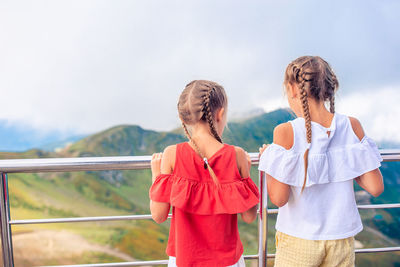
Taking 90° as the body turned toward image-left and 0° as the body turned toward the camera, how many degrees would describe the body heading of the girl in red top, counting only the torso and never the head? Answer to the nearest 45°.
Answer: approximately 180°
